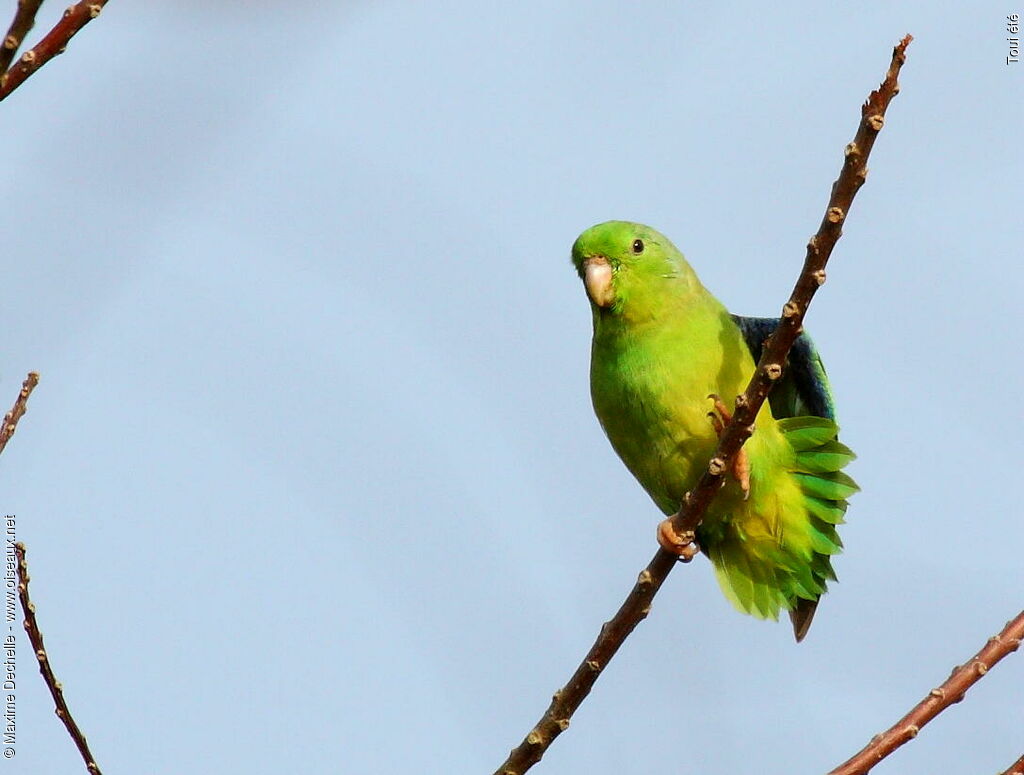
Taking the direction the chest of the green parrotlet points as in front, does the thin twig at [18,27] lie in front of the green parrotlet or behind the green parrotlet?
in front

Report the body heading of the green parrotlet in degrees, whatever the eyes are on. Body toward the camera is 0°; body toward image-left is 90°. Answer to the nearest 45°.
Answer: approximately 45°
